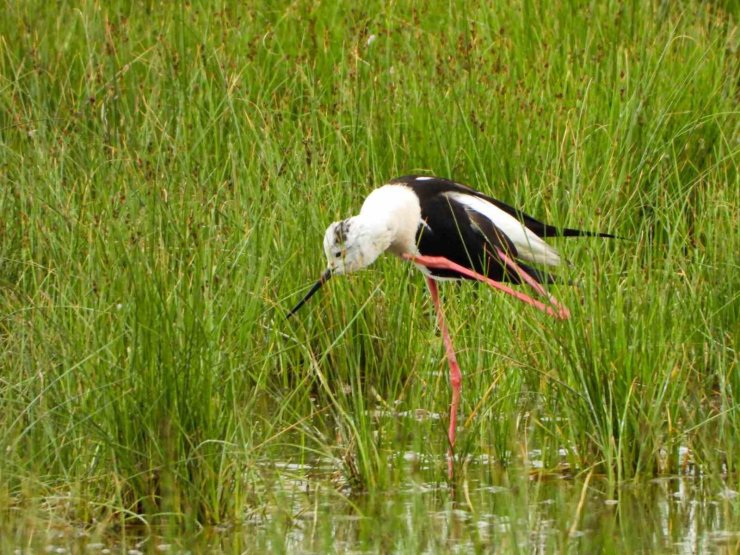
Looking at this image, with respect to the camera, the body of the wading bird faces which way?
to the viewer's left
